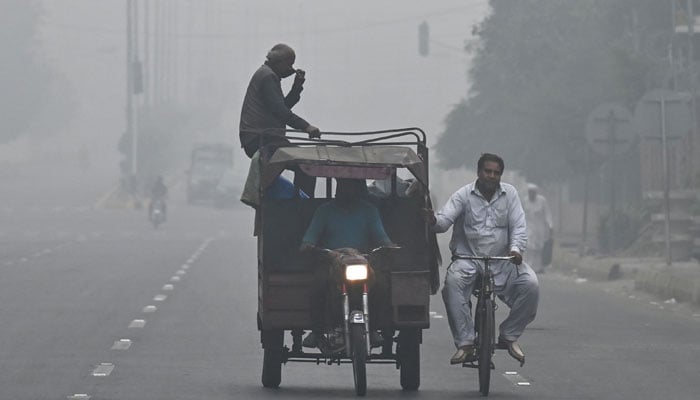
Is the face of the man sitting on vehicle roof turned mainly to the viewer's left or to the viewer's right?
to the viewer's right

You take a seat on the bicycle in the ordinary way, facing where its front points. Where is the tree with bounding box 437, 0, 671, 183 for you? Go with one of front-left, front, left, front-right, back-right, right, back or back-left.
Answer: back

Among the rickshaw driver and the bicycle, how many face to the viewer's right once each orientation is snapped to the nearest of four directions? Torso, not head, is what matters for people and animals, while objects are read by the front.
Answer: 0

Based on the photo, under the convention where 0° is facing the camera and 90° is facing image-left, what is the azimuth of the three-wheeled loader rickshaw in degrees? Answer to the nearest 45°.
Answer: approximately 0°

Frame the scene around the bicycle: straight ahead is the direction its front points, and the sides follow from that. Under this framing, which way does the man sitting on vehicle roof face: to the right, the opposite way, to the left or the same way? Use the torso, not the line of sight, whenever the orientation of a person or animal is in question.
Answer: to the left

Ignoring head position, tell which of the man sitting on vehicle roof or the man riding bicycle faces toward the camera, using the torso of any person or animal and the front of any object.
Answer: the man riding bicycle

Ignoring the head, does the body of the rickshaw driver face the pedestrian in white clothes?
no

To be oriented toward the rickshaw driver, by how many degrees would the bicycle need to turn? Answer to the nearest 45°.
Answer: approximately 90° to its right

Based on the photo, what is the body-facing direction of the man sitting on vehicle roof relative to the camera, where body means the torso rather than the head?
to the viewer's right

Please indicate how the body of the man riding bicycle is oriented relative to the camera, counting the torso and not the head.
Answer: toward the camera

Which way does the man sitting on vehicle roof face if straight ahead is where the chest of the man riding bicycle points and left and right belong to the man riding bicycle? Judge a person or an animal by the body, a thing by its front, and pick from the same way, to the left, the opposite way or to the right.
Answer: to the left

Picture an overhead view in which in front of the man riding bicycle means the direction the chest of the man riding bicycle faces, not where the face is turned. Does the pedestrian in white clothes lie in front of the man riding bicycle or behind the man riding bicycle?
behind

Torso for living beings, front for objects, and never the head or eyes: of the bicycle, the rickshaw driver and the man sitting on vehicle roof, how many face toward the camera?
2

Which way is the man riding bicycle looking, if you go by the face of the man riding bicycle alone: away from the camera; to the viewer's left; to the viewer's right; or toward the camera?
toward the camera

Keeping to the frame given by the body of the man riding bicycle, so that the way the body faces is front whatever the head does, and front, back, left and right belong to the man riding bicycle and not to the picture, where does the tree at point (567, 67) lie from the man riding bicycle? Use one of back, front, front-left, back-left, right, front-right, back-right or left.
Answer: back

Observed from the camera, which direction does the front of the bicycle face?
facing the viewer

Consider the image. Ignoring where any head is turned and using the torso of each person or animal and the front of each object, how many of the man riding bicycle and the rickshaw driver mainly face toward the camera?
2

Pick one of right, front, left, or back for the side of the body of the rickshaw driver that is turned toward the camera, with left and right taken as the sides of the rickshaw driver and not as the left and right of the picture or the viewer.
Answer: front
